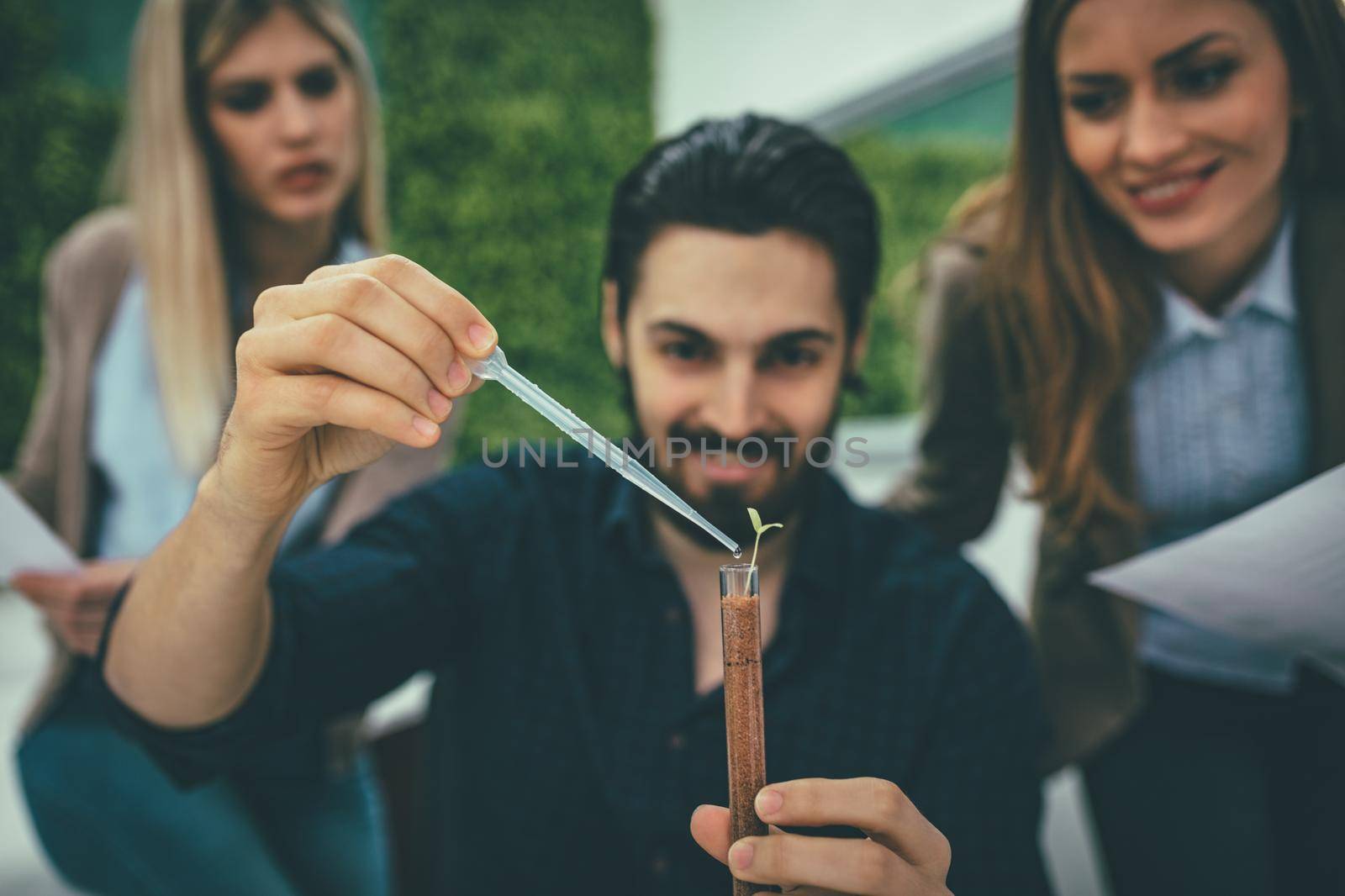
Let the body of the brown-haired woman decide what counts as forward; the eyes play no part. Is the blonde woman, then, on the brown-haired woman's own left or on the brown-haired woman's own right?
on the brown-haired woman's own right

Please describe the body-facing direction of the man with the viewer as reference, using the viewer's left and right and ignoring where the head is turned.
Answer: facing the viewer

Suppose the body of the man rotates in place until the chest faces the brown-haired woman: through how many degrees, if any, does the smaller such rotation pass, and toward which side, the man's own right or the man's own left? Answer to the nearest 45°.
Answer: approximately 90° to the man's own left

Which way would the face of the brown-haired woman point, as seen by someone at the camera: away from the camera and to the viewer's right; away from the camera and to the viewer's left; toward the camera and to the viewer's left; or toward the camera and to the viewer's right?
toward the camera and to the viewer's left

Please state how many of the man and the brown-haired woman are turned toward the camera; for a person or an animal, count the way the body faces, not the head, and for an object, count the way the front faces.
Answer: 2

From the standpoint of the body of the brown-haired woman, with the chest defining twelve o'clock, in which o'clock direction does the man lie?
The man is roughly at 2 o'clock from the brown-haired woman.

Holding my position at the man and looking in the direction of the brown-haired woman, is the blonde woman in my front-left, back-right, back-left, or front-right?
back-left

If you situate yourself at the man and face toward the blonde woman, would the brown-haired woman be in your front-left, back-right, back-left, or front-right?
back-right

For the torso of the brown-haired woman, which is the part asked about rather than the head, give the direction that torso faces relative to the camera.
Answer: toward the camera

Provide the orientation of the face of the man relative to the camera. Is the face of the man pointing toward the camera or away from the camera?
toward the camera

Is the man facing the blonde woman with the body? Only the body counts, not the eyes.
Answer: no
